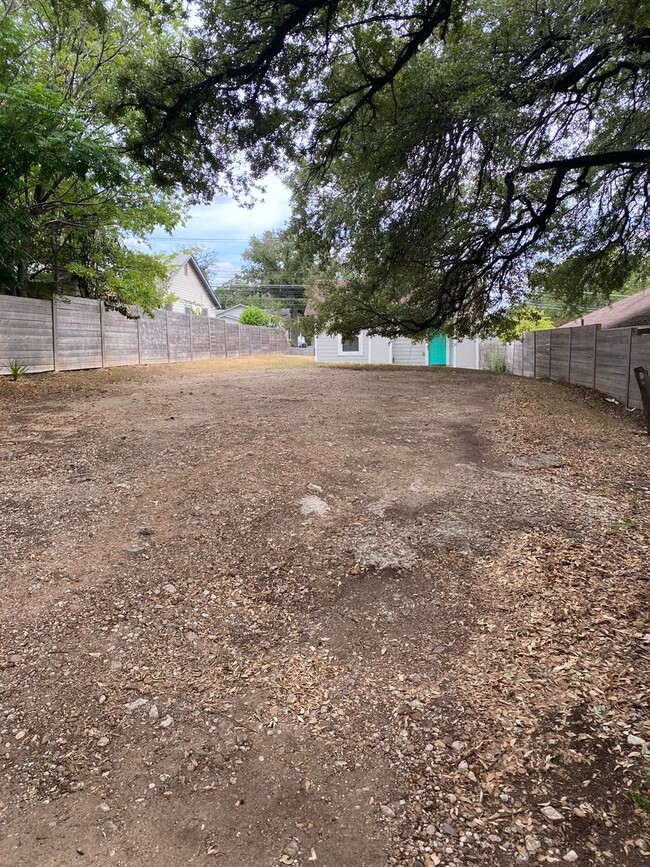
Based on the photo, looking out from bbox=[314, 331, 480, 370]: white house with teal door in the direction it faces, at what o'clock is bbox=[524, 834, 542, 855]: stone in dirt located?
The stone in dirt is roughly at 12 o'clock from the white house with teal door.

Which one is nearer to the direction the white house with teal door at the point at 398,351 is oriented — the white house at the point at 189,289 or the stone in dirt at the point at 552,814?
the stone in dirt

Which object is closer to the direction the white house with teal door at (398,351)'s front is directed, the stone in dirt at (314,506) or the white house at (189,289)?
the stone in dirt

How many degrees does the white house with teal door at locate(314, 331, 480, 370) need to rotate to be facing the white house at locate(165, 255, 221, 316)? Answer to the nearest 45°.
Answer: approximately 135° to its right

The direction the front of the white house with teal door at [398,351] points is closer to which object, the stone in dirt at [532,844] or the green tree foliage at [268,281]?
the stone in dirt

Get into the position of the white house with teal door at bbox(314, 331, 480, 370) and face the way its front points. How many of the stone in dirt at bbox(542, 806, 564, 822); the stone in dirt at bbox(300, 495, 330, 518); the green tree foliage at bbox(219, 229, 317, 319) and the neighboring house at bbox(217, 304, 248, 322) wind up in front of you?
2

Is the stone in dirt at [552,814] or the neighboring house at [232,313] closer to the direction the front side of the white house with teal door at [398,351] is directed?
the stone in dirt

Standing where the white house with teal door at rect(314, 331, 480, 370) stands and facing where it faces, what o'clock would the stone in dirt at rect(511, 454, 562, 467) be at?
The stone in dirt is roughly at 12 o'clock from the white house with teal door.

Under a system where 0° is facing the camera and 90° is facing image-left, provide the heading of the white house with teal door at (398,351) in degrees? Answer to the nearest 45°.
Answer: approximately 0°

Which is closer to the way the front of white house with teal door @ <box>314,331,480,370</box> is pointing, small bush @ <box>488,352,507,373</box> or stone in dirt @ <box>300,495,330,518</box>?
the stone in dirt

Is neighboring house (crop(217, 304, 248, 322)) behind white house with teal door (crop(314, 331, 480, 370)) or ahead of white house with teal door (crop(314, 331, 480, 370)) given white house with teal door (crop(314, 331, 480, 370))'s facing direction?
behind

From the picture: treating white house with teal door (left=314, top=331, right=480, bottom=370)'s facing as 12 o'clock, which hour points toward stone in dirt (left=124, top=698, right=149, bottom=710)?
The stone in dirt is roughly at 12 o'clock from the white house with teal door.
